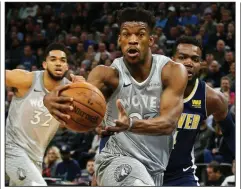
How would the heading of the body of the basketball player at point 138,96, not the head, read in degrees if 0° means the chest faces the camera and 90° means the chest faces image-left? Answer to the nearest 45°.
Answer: approximately 0°

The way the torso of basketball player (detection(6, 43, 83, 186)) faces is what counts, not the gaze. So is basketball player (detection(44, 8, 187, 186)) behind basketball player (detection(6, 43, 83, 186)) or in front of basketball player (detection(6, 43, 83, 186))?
in front

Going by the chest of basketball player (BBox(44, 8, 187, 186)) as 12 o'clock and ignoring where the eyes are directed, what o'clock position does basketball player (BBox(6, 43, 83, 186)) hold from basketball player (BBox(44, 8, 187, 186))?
basketball player (BBox(6, 43, 83, 186)) is roughly at 5 o'clock from basketball player (BBox(44, 8, 187, 186)).

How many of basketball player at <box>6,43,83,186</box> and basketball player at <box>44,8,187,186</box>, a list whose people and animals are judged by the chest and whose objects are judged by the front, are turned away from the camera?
0

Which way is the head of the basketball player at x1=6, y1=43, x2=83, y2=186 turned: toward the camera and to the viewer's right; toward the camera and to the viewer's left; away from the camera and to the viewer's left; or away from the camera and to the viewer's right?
toward the camera and to the viewer's right

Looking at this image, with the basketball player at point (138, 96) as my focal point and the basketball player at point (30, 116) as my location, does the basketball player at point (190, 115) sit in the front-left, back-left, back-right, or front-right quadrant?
front-left

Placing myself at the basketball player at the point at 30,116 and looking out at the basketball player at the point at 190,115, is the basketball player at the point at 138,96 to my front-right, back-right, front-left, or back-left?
front-right

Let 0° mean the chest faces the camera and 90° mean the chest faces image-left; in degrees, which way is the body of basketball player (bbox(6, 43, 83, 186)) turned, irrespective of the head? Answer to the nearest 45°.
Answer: approximately 315°

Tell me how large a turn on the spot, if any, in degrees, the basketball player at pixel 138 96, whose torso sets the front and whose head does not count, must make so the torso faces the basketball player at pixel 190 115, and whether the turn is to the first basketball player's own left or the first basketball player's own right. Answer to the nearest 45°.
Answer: approximately 135° to the first basketball player's own left
